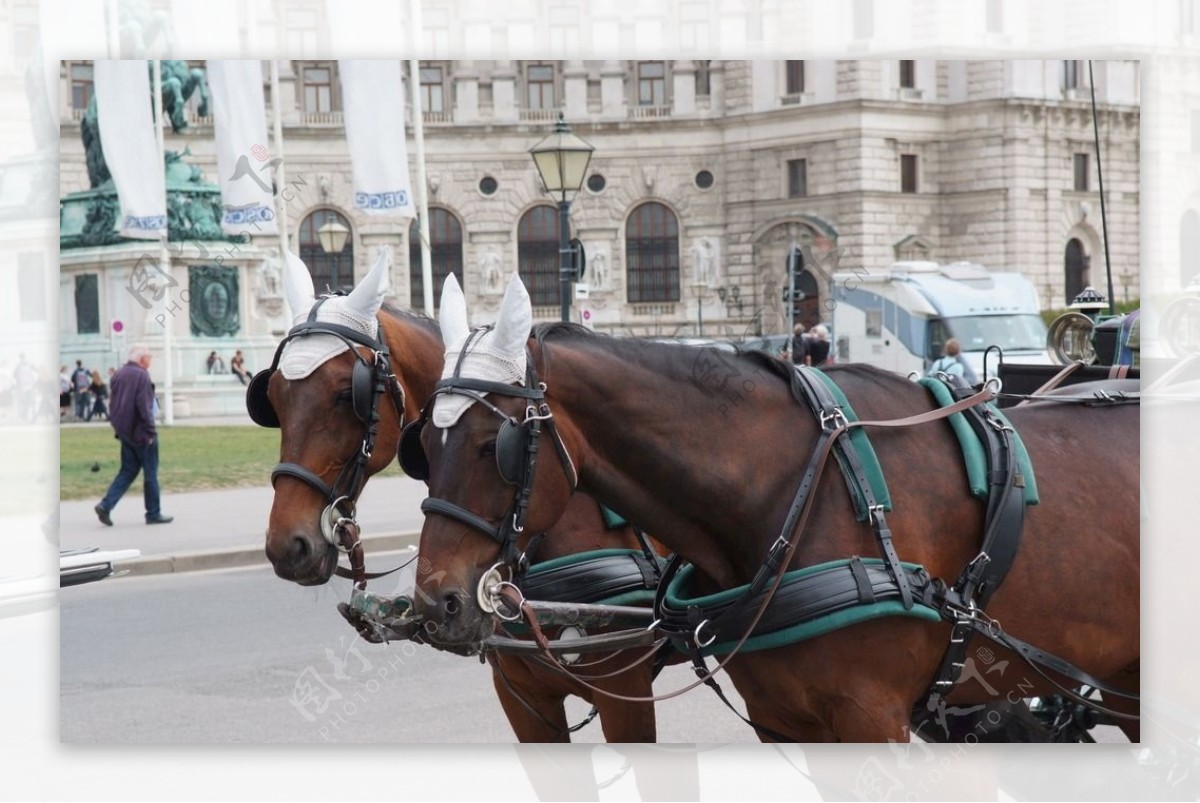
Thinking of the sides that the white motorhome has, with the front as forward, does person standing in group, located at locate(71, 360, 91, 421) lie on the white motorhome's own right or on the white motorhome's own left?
on the white motorhome's own right

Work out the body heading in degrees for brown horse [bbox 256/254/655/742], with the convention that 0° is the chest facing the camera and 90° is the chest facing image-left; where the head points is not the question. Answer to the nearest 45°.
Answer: approximately 45°

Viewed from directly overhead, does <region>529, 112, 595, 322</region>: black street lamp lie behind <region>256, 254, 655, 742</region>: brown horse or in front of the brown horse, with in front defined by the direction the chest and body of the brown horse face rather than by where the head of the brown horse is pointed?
behind

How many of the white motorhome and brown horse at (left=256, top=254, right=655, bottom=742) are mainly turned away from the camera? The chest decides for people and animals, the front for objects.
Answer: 0

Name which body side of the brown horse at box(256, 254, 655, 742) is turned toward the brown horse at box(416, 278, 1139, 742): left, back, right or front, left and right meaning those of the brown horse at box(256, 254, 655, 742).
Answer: left

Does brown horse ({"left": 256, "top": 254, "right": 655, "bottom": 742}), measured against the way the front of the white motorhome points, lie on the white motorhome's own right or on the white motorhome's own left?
on the white motorhome's own right

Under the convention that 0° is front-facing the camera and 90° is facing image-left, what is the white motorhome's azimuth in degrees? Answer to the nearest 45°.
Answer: approximately 315°
